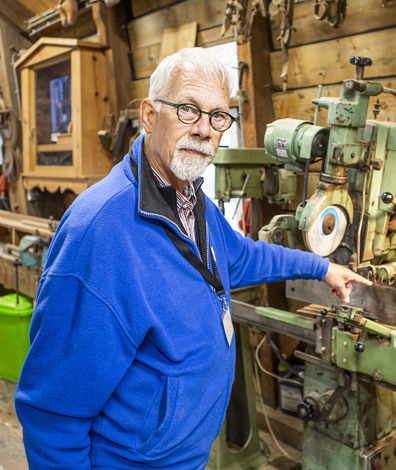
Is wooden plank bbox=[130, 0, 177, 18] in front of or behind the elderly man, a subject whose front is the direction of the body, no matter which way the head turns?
behind

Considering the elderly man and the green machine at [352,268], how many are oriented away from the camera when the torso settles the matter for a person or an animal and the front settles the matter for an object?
0

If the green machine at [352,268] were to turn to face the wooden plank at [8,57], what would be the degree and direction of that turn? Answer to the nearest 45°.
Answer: approximately 90° to its right

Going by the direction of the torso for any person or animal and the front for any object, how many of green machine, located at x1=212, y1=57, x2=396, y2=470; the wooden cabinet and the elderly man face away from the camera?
0

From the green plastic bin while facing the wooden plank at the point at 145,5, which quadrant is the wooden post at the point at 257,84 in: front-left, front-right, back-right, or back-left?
front-right

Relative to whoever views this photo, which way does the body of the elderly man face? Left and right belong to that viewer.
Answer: facing the viewer and to the right of the viewer

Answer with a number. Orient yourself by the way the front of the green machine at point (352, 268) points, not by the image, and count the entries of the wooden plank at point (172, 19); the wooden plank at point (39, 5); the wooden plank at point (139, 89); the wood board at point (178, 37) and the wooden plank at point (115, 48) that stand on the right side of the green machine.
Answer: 5

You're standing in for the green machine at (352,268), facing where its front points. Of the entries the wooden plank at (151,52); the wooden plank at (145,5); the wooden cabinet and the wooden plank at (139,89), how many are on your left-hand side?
0

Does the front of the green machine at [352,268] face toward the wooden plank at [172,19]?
no

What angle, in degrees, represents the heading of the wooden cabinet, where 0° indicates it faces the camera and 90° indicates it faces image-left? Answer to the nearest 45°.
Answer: approximately 45°

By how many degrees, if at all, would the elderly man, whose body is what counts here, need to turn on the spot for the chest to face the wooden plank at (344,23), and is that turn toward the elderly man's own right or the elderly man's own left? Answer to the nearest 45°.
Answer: approximately 90° to the elderly man's own left

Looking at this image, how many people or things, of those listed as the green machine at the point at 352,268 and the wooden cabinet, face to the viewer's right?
0

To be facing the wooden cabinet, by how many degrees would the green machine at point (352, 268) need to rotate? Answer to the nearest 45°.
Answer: approximately 90° to its right
